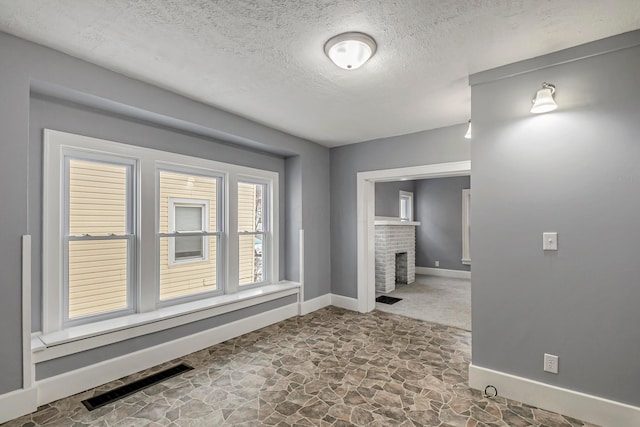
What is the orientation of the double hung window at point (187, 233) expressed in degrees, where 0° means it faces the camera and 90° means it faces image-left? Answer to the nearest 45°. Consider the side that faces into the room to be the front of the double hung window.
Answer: approximately 315°

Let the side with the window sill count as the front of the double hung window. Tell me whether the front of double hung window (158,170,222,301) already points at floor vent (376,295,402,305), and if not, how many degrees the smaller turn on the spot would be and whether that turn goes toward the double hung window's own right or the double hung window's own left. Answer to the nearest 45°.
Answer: approximately 45° to the double hung window's own left

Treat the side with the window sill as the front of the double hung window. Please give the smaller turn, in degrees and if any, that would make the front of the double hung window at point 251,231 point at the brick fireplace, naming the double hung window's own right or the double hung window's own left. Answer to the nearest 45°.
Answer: approximately 90° to the double hung window's own left

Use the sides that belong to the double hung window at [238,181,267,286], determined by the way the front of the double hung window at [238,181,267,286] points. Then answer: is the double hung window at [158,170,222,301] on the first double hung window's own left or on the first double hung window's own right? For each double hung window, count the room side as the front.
on the first double hung window's own right

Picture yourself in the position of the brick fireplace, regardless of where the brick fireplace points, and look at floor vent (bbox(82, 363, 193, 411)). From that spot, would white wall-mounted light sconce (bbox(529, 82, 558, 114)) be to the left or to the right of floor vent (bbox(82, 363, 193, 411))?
left

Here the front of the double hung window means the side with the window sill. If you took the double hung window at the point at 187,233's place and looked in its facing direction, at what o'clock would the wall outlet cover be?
The wall outlet cover is roughly at 12 o'clock from the double hung window.

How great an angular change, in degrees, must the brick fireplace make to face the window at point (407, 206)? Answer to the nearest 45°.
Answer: approximately 135° to its left

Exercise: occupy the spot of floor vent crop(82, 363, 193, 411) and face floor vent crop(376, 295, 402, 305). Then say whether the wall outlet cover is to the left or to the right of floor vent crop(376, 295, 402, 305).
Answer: right
